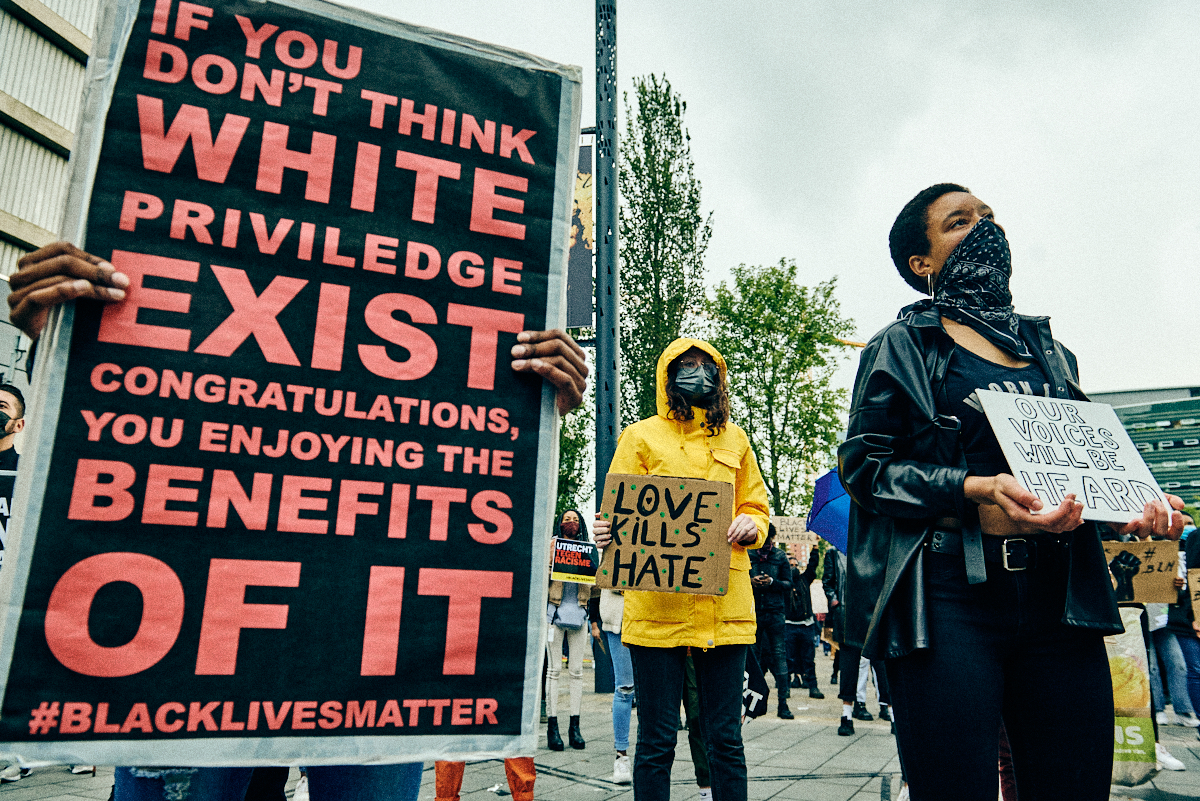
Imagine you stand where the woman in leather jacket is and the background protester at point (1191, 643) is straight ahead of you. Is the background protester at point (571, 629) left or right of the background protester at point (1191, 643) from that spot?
left

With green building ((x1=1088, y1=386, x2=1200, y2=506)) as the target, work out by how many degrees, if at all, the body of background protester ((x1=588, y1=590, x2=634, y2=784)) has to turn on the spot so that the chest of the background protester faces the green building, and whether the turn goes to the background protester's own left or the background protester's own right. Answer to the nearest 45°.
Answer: approximately 135° to the background protester's own left

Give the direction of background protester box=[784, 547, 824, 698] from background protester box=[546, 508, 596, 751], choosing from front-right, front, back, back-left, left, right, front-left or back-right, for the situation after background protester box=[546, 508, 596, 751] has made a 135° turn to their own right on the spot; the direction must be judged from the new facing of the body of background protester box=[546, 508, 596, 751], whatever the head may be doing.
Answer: right

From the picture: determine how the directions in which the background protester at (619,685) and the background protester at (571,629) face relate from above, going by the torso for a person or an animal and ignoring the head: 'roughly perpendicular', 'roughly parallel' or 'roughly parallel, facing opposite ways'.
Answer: roughly parallel

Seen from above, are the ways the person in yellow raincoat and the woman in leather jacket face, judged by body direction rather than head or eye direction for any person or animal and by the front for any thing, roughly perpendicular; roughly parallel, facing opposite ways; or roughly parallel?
roughly parallel

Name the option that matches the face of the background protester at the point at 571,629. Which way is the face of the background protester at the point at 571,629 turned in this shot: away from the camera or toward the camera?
toward the camera

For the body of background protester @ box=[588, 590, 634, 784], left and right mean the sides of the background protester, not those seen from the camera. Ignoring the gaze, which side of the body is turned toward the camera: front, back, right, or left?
front

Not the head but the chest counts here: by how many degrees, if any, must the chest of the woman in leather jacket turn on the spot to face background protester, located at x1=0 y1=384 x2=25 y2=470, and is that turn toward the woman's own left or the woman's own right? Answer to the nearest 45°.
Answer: approximately 135° to the woman's own right

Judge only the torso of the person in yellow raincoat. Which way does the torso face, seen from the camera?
toward the camera

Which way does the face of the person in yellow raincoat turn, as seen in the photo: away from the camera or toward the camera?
toward the camera

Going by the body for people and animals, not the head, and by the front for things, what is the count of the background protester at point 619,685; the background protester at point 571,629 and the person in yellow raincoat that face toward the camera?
3
